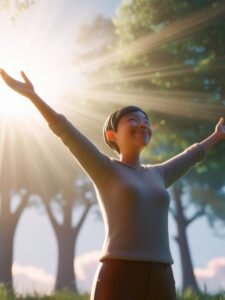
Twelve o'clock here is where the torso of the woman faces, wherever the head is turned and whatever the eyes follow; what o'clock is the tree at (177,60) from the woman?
The tree is roughly at 8 o'clock from the woman.

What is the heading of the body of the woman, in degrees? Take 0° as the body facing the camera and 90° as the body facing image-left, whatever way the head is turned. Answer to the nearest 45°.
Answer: approximately 315°

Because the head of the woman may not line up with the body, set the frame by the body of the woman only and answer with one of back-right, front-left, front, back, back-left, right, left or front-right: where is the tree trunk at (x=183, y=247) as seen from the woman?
back-left
